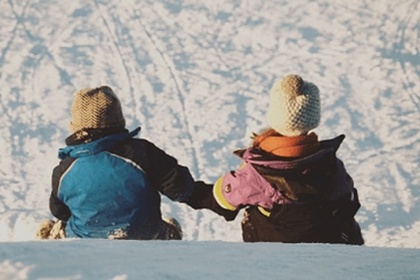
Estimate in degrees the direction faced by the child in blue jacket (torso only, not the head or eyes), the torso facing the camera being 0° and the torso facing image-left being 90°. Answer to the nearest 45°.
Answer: approximately 180°

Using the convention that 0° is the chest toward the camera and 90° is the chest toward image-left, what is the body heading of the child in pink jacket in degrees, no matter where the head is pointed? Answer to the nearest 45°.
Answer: approximately 180°

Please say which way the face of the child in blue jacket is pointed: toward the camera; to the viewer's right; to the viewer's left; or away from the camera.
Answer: away from the camera

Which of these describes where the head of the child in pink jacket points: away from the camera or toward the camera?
away from the camera

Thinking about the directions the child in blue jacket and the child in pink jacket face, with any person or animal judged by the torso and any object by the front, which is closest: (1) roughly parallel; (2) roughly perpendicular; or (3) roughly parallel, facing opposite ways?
roughly parallel

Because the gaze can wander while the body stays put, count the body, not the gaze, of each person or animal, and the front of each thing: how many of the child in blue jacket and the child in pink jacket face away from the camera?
2

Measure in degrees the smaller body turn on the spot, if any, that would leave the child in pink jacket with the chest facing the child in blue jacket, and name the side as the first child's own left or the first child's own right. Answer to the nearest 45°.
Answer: approximately 90° to the first child's own left

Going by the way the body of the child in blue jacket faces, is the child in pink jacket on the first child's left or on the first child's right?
on the first child's right
